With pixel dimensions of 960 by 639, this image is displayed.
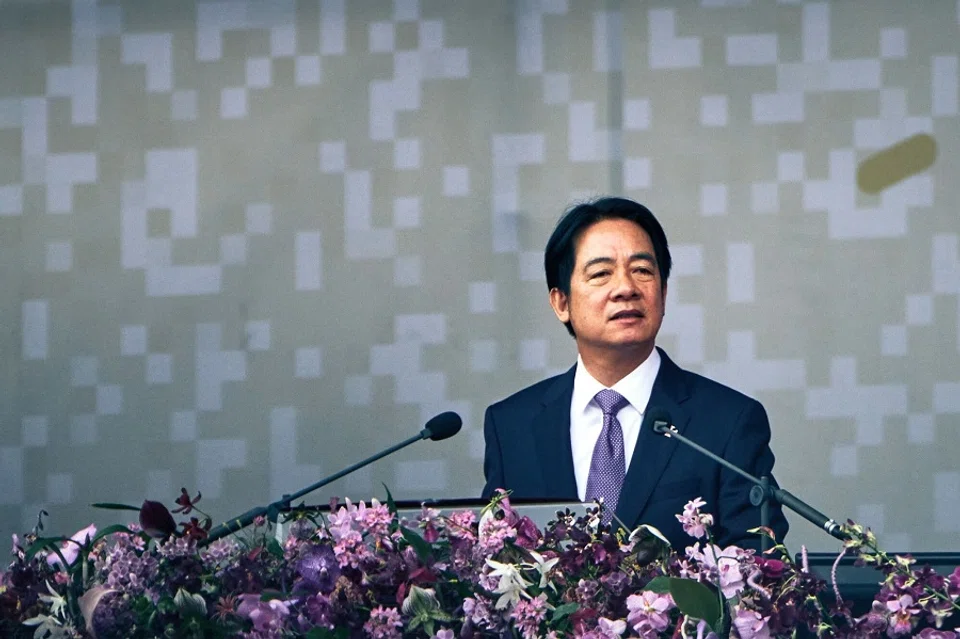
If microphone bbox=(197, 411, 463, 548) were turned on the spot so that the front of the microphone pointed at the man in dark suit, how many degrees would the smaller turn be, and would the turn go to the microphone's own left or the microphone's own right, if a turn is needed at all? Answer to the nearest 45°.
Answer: approximately 45° to the microphone's own left

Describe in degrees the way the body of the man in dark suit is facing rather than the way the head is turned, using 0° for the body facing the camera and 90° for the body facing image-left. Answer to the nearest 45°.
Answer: approximately 0°

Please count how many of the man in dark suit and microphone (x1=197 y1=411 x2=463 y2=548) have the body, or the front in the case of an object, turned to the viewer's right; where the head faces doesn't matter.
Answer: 1

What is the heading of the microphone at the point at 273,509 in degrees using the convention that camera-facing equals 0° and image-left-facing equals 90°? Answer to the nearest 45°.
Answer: approximately 270°

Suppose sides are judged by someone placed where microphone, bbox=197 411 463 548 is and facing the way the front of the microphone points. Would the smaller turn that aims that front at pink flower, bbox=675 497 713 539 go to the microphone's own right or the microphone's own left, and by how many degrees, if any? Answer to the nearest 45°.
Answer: approximately 45° to the microphone's own right

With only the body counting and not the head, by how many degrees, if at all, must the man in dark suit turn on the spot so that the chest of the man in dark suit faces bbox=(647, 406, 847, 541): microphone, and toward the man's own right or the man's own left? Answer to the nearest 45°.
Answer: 0° — they already face it
